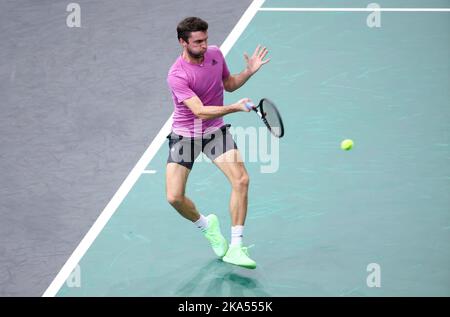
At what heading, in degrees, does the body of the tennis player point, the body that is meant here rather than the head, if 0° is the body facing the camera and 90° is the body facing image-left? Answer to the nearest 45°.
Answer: approximately 315°

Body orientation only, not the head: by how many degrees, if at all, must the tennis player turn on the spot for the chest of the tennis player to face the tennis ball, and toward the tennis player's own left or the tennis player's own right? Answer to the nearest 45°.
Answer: approximately 90° to the tennis player's own left
